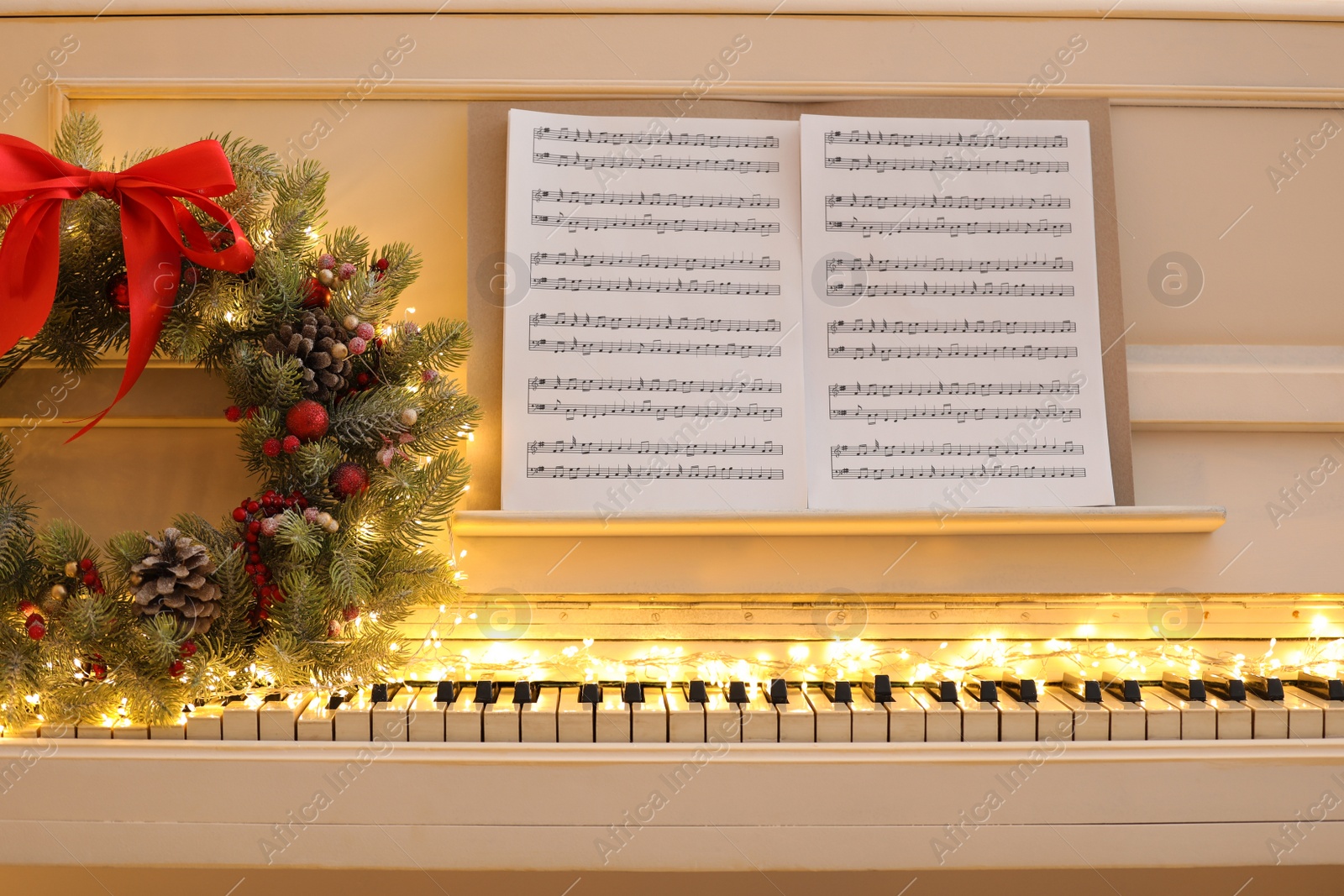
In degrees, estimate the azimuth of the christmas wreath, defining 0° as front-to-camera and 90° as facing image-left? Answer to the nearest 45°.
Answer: approximately 0°
